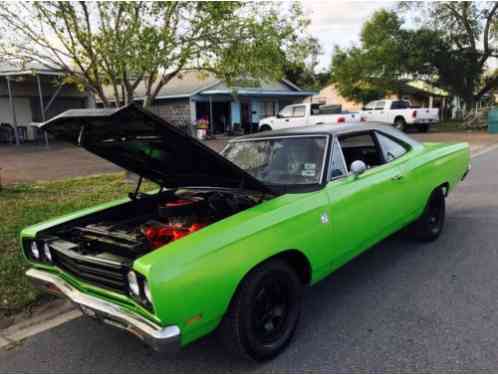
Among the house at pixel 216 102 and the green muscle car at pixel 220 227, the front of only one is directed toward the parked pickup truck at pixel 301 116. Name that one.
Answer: the house

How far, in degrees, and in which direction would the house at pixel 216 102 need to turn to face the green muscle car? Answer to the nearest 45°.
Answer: approximately 45° to its right

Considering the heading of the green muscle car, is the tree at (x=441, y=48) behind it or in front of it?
behind

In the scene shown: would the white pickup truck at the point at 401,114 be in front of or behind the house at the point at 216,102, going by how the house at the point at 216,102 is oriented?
in front

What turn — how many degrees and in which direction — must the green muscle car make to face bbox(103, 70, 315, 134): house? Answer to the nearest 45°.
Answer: approximately 135° to its right

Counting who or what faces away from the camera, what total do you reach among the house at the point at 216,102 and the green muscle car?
0

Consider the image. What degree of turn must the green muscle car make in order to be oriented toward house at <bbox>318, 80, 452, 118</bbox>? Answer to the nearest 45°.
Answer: approximately 180°

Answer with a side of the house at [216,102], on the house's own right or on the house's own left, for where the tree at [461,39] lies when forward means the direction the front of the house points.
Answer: on the house's own left

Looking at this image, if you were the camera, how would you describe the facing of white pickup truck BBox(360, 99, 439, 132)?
facing away from the viewer and to the left of the viewer

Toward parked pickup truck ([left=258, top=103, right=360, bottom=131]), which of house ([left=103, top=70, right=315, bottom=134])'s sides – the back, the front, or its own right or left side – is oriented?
front

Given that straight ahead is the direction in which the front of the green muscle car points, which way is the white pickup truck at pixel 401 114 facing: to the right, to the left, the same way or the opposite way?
to the right

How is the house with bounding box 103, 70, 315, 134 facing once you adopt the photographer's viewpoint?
facing the viewer and to the right of the viewer

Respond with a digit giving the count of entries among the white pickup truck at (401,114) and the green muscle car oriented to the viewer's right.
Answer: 0

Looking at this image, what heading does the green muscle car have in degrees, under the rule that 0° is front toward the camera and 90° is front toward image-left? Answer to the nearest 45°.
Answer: approximately 45°

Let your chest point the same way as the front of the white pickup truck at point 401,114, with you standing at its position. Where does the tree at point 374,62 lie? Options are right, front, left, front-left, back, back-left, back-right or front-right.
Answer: front-right

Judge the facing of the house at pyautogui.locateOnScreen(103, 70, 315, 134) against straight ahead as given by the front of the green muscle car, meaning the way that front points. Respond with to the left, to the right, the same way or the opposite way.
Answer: to the left
